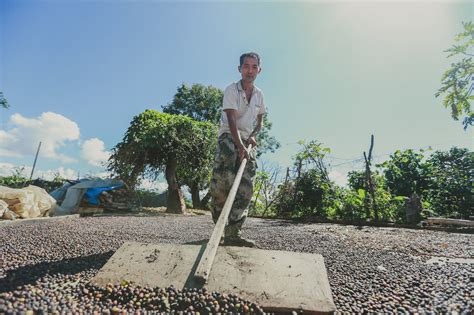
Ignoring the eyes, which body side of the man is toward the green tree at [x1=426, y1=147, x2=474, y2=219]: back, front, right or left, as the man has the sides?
left

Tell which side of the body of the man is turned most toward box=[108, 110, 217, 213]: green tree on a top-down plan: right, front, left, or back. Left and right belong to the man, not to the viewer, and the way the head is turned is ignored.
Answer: back

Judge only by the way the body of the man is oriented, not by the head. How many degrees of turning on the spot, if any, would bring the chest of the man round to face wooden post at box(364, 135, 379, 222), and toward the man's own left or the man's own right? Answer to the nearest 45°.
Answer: approximately 90° to the man's own left

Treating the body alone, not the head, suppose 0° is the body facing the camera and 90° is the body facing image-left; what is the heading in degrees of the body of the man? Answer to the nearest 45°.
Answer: approximately 315°
